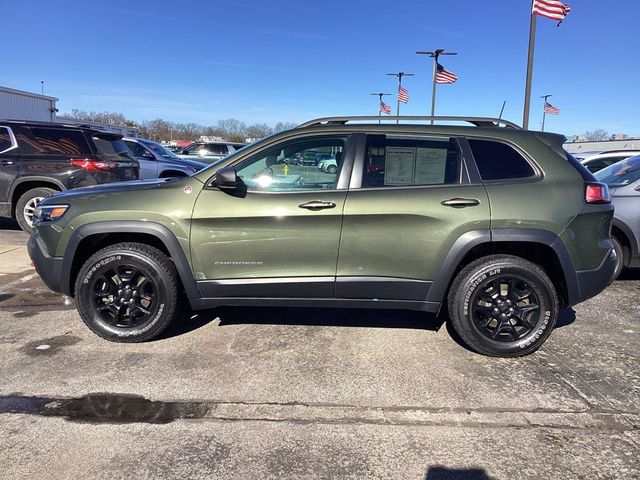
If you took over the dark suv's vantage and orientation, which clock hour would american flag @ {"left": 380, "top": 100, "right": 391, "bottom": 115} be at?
The american flag is roughly at 3 o'clock from the dark suv.

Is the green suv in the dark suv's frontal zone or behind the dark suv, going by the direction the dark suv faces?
behind

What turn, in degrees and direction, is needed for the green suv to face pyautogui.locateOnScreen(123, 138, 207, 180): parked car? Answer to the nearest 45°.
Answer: approximately 45° to its right

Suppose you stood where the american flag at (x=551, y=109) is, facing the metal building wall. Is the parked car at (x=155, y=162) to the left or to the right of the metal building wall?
left

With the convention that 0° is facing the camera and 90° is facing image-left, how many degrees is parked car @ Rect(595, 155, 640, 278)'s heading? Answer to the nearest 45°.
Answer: approximately 45°

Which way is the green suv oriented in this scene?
to the viewer's left

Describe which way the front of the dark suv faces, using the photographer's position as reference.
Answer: facing away from the viewer and to the left of the viewer

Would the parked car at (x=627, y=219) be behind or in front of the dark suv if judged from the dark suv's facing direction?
behind

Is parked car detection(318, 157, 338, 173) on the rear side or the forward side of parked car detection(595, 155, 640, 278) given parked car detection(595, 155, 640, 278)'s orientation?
on the forward side
